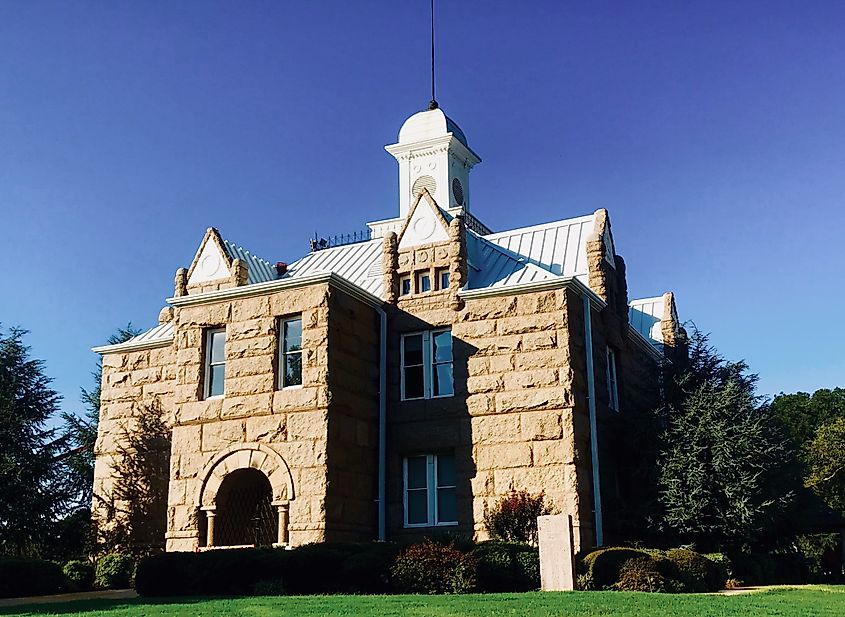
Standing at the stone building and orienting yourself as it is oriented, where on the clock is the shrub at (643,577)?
The shrub is roughly at 9 o'clock from the stone building.

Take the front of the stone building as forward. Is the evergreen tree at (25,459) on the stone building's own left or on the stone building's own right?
on the stone building's own right

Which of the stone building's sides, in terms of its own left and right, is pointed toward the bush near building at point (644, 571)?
left

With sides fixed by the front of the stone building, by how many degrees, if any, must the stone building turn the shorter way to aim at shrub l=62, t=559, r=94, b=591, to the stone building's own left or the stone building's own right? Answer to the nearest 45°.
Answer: approximately 45° to the stone building's own right

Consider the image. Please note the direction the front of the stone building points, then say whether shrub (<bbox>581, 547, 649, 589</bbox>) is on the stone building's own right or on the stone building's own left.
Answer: on the stone building's own left

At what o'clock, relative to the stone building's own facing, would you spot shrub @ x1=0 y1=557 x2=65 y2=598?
The shrub is roughly at 1 o'clock from the stone building.

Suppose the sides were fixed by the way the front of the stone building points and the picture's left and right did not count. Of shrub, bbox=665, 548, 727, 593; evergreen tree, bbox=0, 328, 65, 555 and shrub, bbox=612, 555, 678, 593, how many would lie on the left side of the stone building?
2

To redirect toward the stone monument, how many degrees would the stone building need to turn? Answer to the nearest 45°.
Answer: approximately 90° to its left

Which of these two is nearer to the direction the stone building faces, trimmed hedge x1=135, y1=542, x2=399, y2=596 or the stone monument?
the trimmed hedge

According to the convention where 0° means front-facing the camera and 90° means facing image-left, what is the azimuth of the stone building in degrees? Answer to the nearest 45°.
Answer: approximately 45°

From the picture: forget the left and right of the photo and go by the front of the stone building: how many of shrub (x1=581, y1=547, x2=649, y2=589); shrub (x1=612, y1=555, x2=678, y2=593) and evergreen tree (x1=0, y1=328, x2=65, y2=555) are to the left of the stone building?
2

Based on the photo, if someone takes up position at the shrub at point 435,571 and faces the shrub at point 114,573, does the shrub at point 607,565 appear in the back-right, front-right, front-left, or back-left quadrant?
back-right

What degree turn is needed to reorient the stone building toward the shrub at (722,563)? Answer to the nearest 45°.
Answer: approximately 135° to its left
